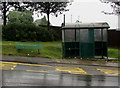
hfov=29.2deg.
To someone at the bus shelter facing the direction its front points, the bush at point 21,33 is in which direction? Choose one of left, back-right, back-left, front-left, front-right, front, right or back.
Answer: back-right

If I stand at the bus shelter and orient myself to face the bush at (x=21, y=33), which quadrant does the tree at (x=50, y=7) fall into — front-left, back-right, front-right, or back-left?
front-right

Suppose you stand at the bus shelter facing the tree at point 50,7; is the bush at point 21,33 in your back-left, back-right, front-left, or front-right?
front-left

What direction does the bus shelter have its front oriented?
toward the camera

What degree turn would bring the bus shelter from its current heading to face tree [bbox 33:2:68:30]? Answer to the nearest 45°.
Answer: approximately 180°
